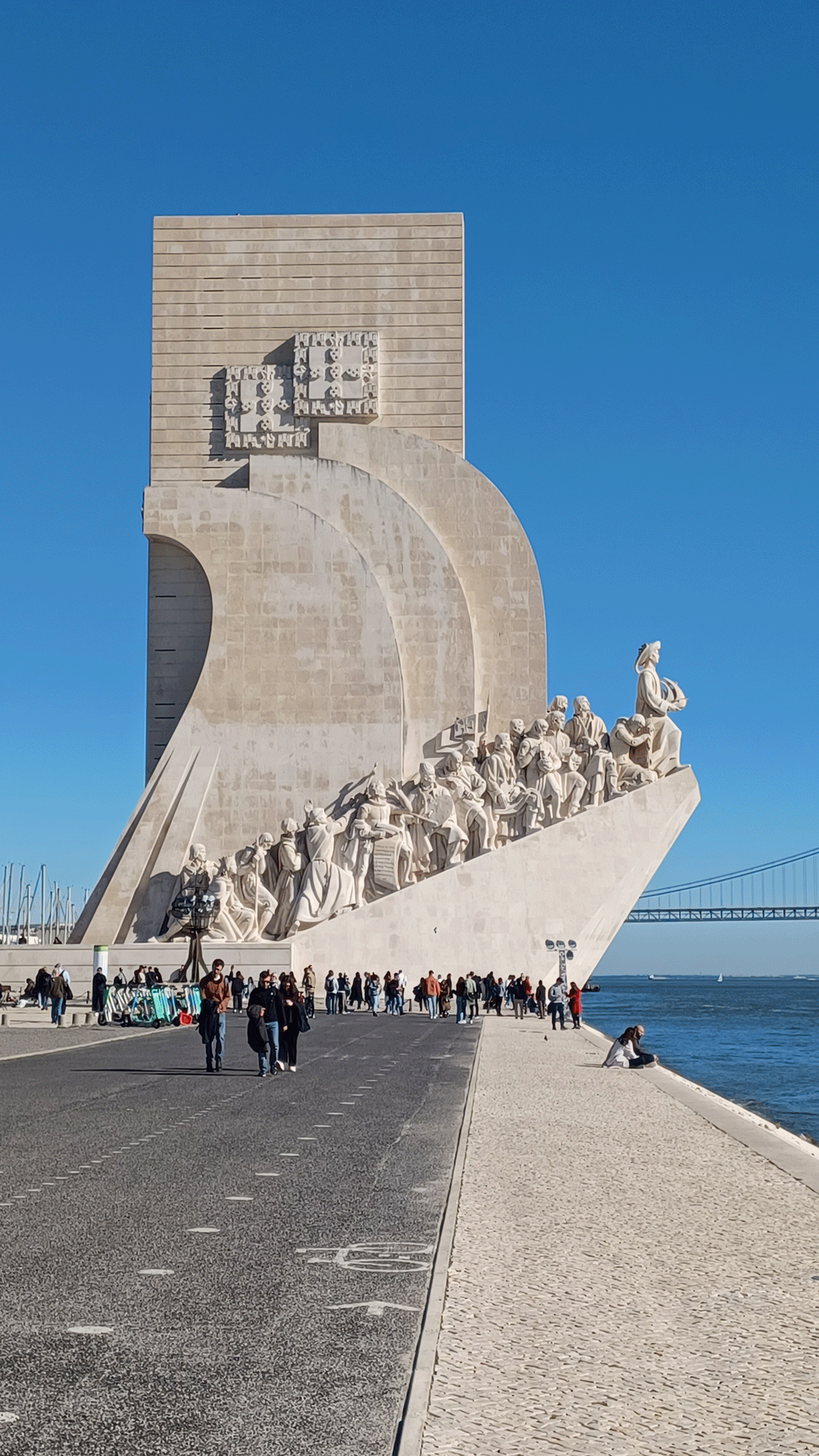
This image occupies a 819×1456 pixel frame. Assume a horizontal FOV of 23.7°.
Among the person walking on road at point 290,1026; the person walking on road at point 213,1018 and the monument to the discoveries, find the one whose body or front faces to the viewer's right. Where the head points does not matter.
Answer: the monument to the discoveries

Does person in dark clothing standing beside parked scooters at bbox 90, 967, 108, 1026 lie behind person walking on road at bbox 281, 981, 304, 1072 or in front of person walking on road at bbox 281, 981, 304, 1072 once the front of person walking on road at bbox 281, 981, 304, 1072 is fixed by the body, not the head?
behind

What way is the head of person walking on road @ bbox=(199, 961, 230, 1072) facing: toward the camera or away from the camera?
toward the camera

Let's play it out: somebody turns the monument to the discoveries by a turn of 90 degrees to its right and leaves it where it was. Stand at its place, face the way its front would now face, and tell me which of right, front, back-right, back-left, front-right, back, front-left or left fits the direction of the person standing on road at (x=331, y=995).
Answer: front

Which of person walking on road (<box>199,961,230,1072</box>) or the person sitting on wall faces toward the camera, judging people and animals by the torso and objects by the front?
the person walking on road

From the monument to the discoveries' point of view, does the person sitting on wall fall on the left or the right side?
on its right

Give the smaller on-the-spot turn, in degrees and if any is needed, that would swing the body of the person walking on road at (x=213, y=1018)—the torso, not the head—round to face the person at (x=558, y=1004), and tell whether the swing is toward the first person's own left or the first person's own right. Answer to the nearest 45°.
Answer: approximately 135° to the first person's own left

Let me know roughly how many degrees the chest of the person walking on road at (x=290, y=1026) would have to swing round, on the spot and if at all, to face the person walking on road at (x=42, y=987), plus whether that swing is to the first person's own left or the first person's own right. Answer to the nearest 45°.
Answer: approximately 180°

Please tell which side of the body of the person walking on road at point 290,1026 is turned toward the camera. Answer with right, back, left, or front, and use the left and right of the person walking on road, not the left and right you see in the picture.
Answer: front

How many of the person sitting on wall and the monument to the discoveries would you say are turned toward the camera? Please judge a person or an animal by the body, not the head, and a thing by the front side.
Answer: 0

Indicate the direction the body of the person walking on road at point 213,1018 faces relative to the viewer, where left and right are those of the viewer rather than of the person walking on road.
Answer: facing the viewer

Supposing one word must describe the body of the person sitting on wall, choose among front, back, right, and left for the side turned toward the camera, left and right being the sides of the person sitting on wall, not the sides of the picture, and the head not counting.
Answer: right

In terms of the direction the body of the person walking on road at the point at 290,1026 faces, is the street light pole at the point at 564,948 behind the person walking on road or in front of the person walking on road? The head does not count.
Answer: behind

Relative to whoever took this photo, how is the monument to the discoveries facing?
facing to the right of the viewer

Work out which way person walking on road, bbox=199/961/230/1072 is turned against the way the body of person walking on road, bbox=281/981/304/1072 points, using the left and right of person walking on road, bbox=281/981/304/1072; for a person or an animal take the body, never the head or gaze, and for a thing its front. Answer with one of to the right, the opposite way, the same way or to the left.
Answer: the same way

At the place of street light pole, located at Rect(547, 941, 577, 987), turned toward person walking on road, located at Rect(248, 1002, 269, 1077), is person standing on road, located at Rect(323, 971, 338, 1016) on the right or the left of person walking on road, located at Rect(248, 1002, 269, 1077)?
right
